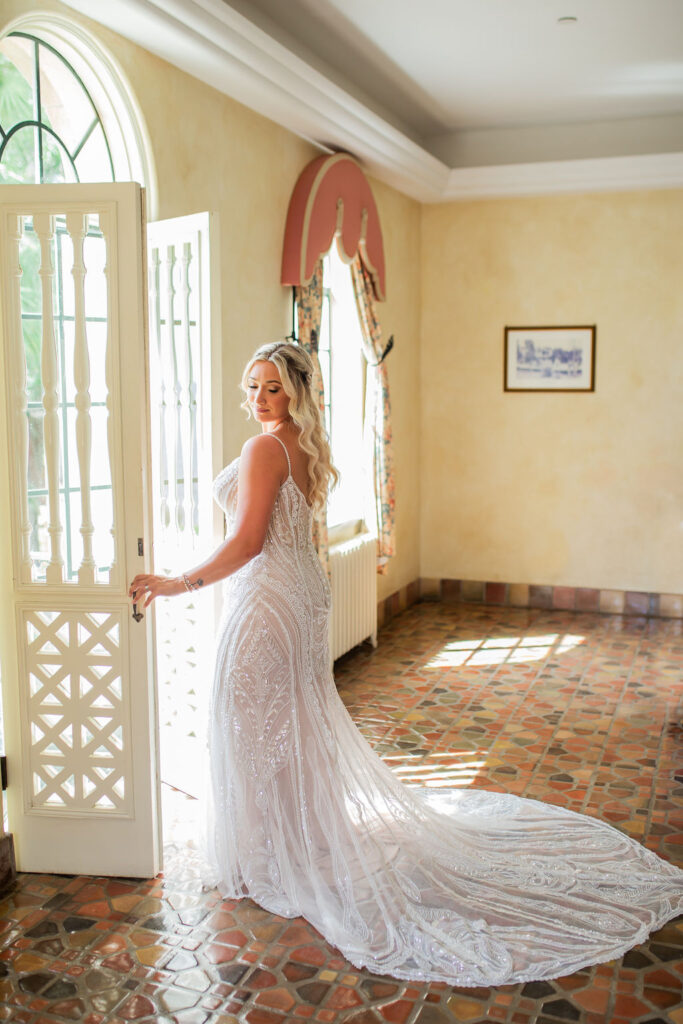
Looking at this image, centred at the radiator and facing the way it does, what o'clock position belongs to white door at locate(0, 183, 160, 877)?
The white door is roughly at 2 o'clock from the radiator.

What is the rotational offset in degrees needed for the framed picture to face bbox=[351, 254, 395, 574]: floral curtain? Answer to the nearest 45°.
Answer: approximately 45° to its right

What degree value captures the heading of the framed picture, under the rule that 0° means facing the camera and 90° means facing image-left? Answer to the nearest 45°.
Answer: approximately 0°

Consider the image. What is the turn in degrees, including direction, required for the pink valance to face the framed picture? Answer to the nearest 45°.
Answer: approximately 90° to its left

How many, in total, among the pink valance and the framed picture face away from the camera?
0

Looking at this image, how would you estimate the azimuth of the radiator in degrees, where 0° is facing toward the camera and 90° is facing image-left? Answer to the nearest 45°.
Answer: approximately 315°

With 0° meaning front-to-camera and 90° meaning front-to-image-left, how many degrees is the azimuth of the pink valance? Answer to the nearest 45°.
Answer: approximately 315°

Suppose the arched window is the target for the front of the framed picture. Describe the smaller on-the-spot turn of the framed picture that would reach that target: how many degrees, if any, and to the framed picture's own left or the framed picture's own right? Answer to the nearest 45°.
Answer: approximately 45° to the framed picture's own right
